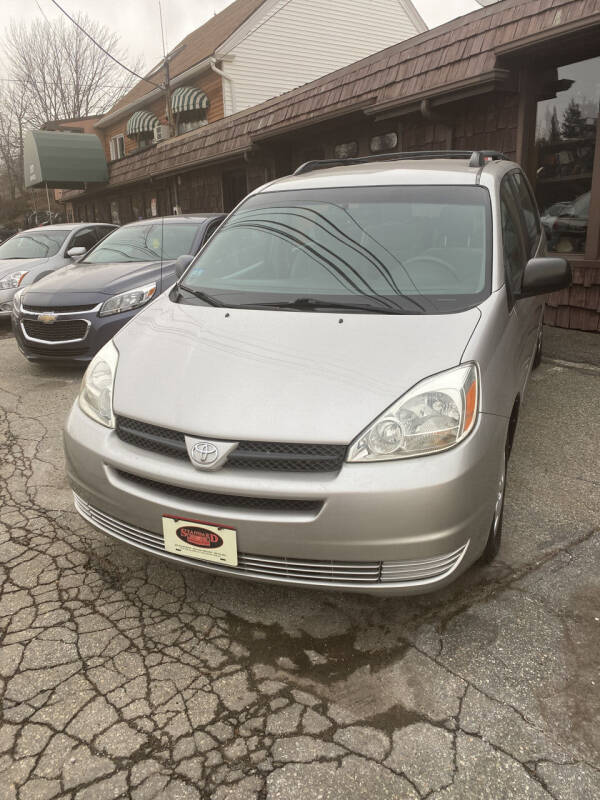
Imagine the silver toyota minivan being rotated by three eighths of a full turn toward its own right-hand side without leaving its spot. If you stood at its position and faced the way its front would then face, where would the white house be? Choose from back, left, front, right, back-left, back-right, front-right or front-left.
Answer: front

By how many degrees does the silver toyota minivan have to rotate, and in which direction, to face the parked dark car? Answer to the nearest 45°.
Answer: approximately 90° to its right

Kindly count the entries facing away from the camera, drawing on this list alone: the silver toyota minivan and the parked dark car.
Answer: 0

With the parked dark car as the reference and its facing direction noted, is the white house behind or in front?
behind

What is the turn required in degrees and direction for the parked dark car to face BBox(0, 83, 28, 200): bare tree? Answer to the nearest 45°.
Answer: approximately 135° to its right

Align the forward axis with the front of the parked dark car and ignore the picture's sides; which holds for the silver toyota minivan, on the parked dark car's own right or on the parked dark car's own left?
on the parked dark car's own left

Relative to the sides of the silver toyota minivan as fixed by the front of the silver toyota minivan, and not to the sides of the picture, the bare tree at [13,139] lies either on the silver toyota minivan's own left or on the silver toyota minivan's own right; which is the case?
on the silver toyota minivan's own right

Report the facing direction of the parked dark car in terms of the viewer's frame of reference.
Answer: facing the viewer and to the left of the viewer

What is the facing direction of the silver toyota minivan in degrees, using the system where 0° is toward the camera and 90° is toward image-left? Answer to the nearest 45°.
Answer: approximately 45°
